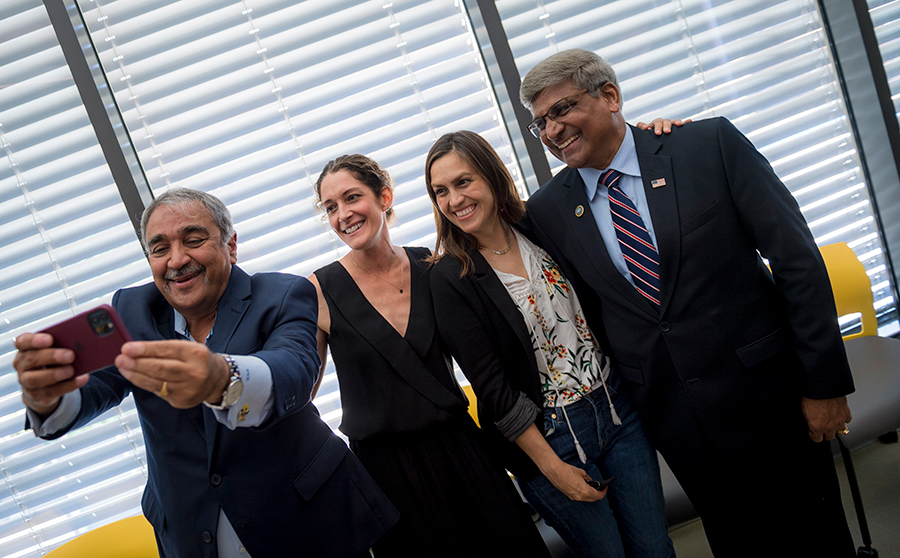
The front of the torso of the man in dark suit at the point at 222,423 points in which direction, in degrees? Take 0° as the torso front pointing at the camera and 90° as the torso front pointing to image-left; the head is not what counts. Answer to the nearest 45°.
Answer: approximately 45°

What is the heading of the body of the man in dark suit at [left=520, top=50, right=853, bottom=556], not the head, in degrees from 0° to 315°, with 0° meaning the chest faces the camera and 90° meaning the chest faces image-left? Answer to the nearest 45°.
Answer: approximately 45°

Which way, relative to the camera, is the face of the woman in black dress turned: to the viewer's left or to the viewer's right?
to the viewer's left

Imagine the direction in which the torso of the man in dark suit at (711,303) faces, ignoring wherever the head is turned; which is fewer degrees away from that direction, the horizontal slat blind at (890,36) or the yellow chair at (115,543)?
the yellow chair

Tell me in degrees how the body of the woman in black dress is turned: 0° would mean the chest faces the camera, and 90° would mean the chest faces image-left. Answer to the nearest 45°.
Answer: approximately 0°

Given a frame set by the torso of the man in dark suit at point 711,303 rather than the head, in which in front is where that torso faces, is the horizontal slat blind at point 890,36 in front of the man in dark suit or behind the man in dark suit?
behind

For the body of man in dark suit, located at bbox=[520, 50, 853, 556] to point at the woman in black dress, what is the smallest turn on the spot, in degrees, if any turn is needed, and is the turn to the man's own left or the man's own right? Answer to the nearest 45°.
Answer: approximately 45° to the man's own right
